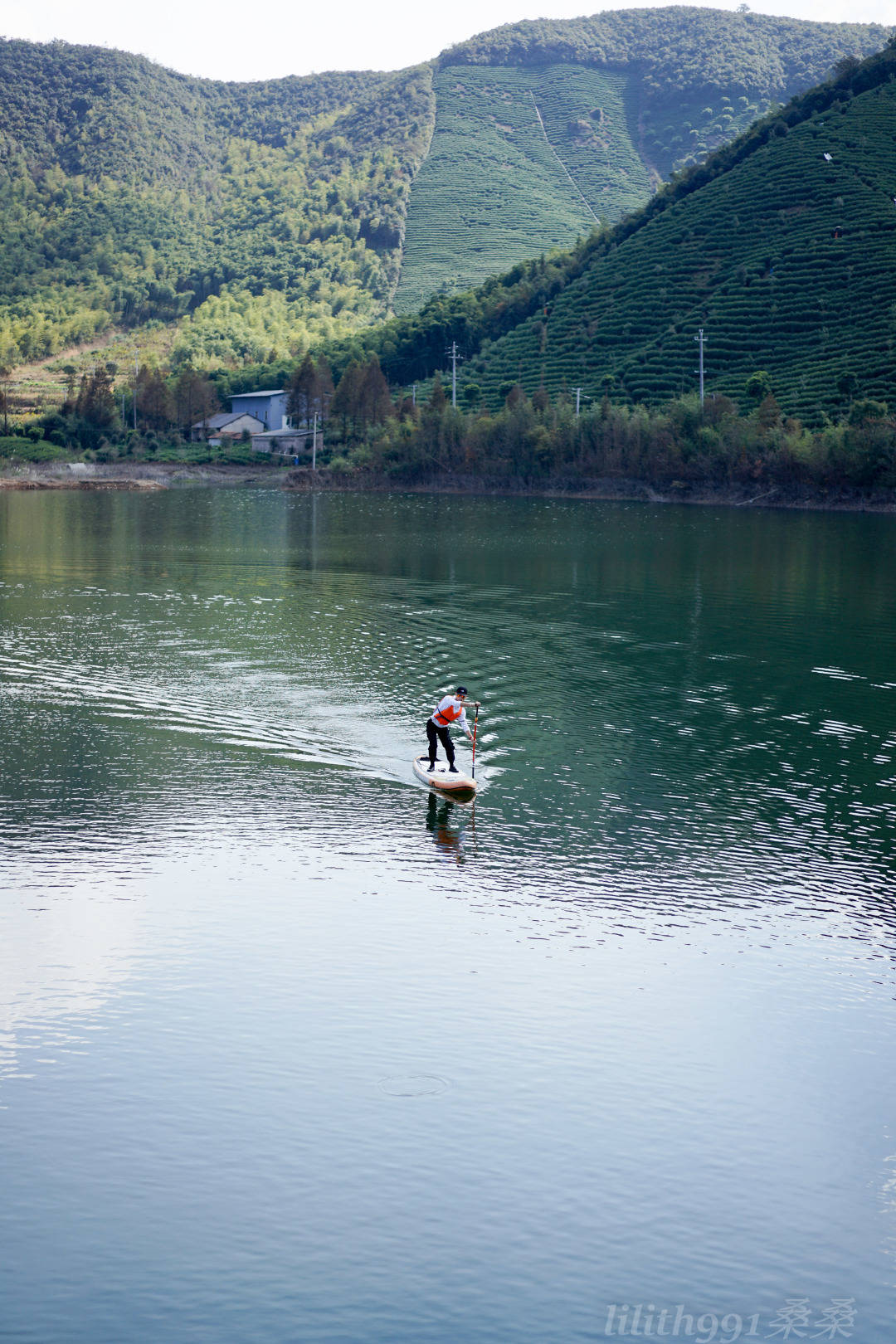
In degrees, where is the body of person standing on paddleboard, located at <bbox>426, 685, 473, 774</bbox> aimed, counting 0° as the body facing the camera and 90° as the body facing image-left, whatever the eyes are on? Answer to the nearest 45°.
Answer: approximately 315°
